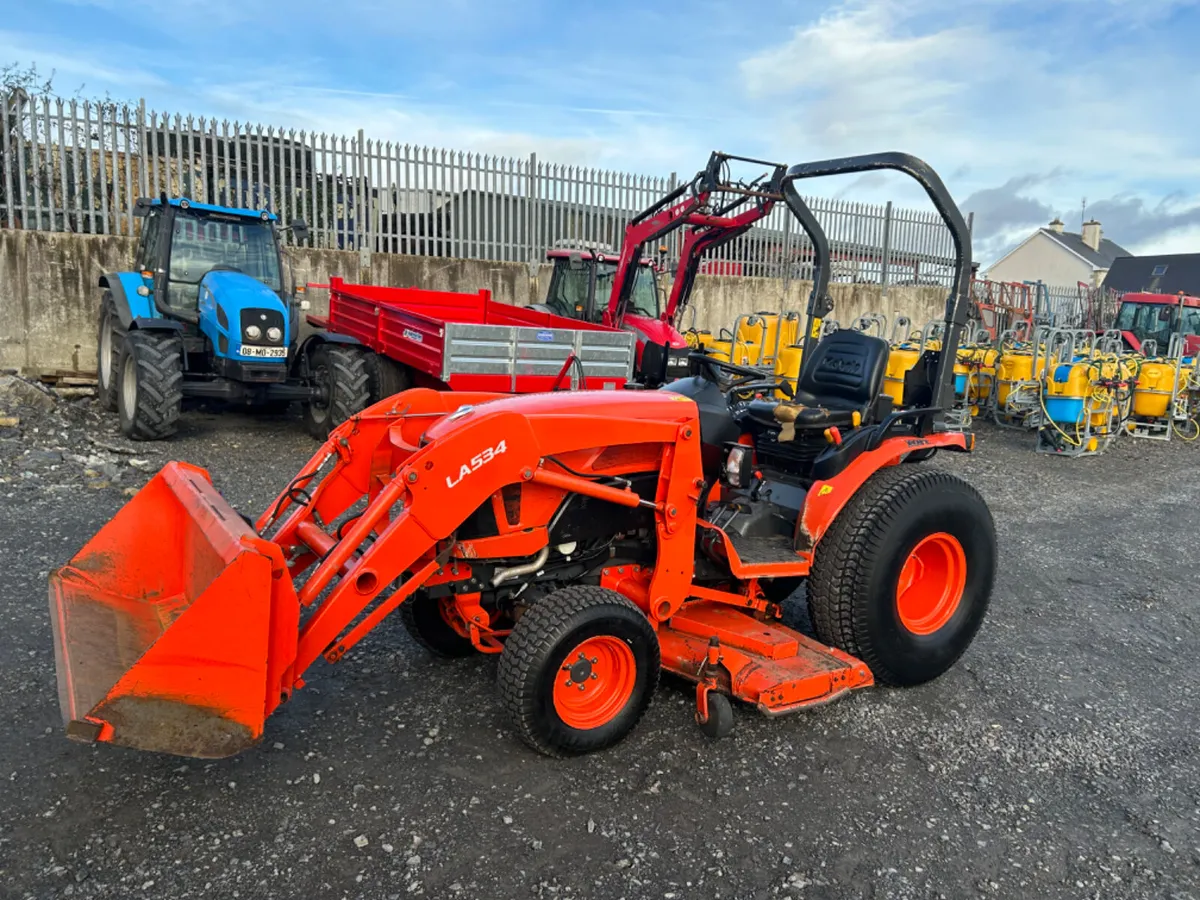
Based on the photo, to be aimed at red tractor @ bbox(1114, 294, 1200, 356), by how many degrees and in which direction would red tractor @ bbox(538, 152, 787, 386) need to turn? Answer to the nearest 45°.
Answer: approximately 90° to its left

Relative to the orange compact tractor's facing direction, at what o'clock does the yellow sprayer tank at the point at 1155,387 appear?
The yellow sprayer tank is roughly at 6 o'clock from the orange compact tractor.

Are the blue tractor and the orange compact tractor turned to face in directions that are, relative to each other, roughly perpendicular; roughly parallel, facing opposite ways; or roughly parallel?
roughly perpendicular

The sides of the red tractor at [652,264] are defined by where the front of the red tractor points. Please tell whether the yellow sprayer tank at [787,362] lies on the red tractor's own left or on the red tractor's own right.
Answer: on the red tractor's own left

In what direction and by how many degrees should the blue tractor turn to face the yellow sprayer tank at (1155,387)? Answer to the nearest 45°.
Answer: approximately 45° to its left

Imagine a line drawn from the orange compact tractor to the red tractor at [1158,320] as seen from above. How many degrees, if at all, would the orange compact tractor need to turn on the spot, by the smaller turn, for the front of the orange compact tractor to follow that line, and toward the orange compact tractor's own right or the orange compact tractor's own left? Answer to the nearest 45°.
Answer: approximately 180°

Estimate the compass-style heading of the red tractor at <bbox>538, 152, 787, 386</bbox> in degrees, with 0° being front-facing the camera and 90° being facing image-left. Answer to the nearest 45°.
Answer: approximately 315°

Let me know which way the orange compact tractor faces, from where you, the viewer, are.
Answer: facing the viewer and to the left of the viewer

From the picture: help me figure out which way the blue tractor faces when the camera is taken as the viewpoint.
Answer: facing the viewer and to the right of the viewer

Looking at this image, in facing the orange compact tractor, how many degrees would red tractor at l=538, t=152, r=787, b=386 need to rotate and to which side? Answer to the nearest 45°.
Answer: approximately 45° to its right
